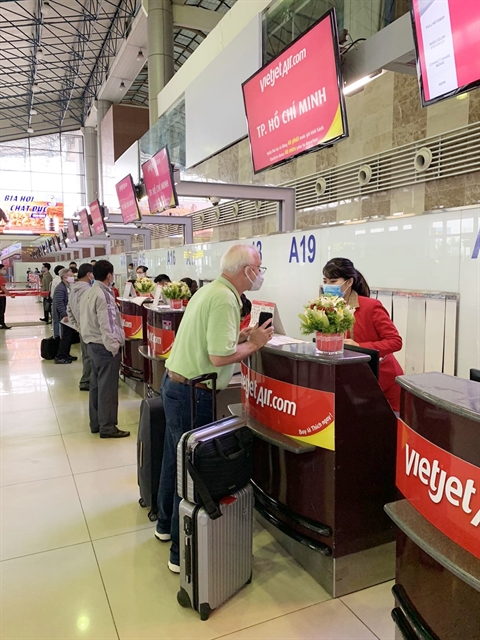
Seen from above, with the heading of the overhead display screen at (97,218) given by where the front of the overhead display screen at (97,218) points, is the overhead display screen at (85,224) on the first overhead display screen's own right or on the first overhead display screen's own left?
on the first overhead display screen's own right

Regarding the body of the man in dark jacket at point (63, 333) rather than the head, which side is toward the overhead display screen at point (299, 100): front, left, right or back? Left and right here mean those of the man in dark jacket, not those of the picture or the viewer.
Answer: right

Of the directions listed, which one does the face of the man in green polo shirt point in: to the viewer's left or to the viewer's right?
to the viewer's right

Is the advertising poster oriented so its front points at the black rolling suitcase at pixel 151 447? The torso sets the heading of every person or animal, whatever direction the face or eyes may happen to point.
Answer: yes

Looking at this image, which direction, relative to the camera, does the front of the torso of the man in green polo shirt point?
to the viewer's right

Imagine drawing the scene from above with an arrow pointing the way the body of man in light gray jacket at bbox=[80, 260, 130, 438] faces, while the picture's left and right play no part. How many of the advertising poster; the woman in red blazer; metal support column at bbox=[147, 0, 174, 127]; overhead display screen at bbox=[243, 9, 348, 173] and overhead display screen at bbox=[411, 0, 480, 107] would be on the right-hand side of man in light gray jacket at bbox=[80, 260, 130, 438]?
3

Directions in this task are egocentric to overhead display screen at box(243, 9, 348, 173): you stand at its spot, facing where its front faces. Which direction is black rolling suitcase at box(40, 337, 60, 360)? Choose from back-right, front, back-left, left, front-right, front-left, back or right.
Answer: right

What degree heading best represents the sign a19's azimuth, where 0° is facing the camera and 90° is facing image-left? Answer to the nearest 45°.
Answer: approximately 45°

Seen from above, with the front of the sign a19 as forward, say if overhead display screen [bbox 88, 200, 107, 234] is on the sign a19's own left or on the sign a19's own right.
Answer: on the sign a19's own right

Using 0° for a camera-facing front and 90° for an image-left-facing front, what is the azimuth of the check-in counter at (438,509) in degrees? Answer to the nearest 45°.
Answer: approximately 45°

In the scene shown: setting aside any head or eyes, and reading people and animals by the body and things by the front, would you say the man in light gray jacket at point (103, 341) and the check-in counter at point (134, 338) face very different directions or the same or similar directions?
very different directions

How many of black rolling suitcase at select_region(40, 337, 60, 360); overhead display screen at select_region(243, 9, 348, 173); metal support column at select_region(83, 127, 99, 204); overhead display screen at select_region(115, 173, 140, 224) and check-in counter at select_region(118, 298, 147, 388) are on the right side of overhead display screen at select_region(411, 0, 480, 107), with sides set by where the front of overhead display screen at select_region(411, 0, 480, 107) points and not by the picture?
5

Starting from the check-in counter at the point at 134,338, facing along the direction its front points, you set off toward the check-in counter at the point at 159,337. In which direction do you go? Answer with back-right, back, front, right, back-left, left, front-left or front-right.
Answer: front-left
